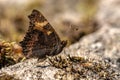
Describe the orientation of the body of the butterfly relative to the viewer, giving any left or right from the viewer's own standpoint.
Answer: facing to the right of the viewer
